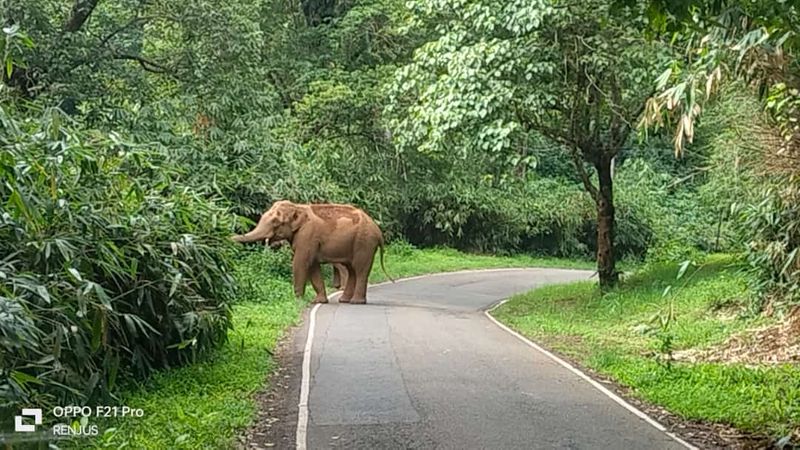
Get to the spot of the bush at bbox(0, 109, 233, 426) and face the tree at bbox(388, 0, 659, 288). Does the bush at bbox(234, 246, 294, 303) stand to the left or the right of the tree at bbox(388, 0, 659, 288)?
left

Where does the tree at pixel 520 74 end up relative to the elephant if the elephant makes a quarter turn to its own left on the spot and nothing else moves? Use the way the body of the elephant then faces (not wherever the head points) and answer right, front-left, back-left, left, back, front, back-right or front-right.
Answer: back-left

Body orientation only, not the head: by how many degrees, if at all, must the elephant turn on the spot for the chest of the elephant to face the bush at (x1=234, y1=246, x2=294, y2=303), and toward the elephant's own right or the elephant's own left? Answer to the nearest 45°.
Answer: approximately 45° to the elephant's own right

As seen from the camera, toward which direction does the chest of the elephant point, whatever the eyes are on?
to the viewer's left

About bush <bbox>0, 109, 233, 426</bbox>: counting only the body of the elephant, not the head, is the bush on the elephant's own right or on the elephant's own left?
on the elephant's own left
